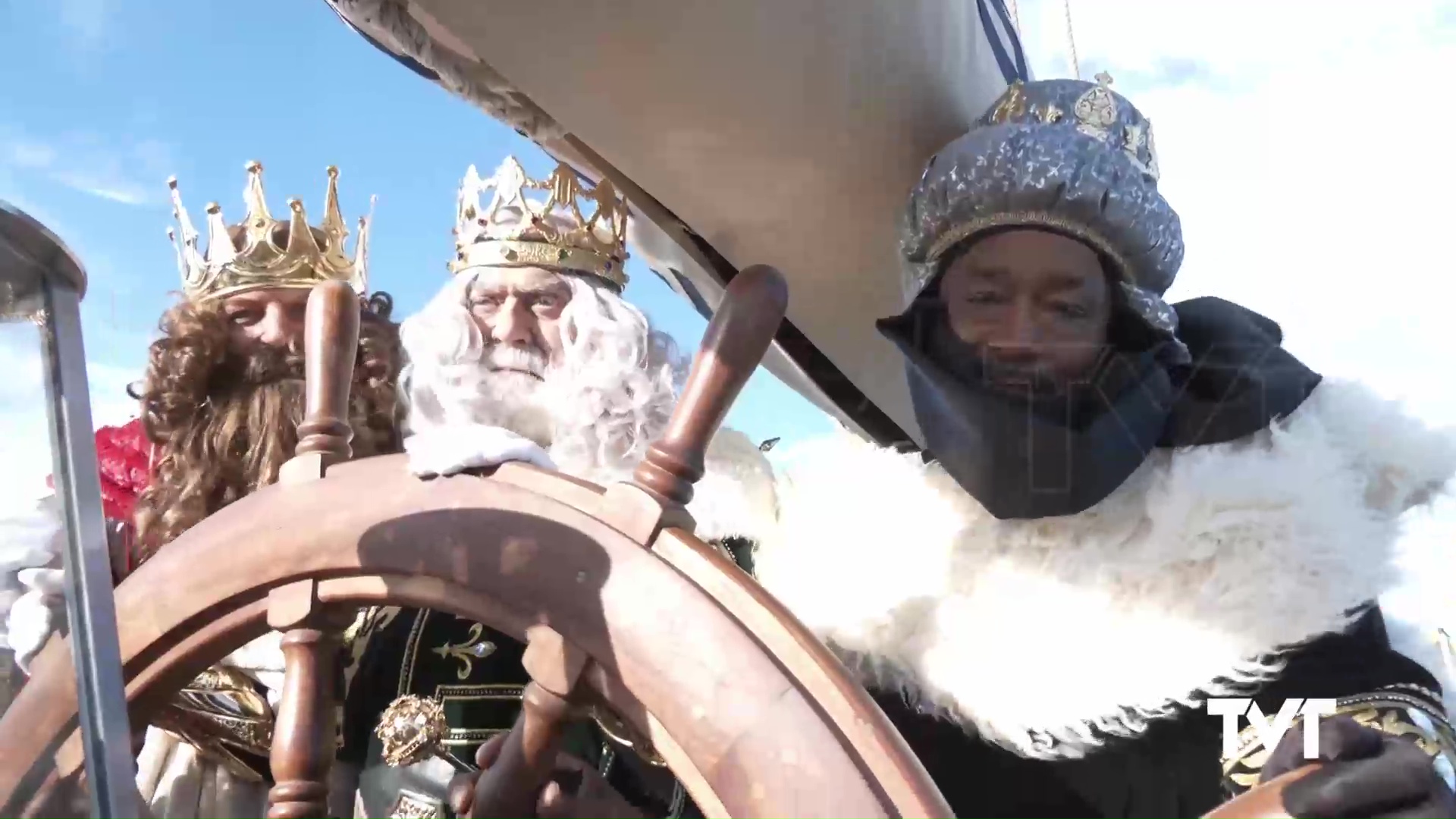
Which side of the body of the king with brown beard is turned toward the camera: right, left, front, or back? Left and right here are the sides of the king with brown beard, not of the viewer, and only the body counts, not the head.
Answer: front

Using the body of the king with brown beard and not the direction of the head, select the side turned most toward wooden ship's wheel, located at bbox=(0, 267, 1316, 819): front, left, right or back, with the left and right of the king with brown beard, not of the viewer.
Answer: front
